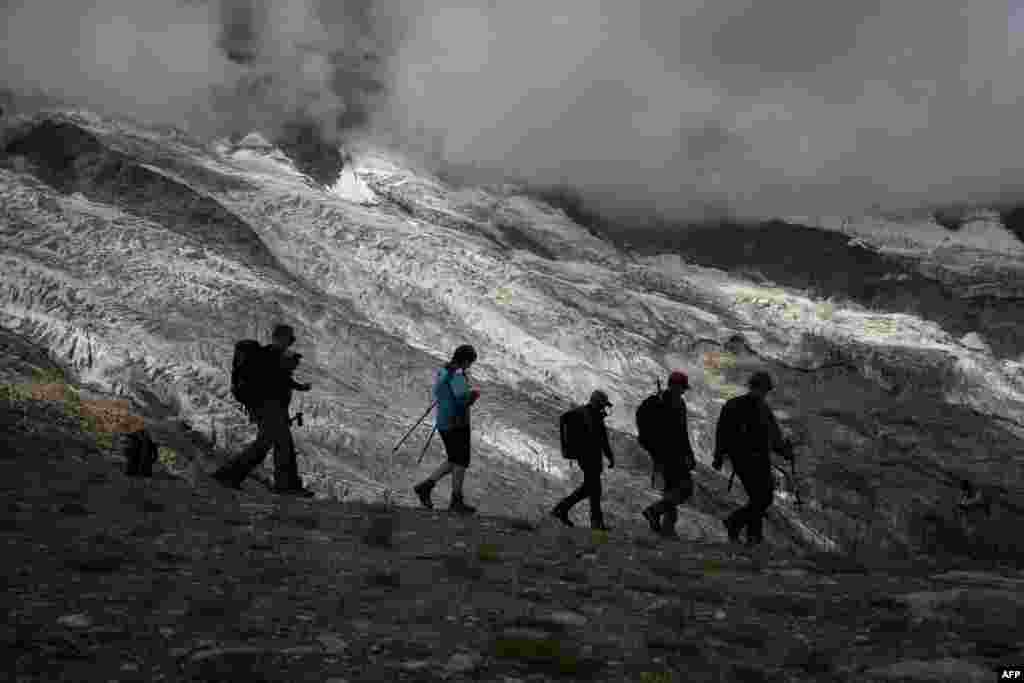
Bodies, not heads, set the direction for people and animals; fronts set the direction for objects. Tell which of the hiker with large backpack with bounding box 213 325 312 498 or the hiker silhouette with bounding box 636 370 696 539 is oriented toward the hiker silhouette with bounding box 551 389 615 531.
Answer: the hiker with large backpack

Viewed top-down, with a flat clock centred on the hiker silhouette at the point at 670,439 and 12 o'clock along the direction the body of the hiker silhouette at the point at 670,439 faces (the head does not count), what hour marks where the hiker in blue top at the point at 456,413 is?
the hiker in blue top at the point at 456,413 is roughly at 6 o'clock from the hiker silhouette at the point at 670,439.

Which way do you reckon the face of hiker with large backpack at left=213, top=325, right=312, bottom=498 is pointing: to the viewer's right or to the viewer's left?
to the viewer's right

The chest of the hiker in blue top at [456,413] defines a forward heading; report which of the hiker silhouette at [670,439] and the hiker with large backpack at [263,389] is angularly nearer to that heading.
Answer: the hiker silhouette

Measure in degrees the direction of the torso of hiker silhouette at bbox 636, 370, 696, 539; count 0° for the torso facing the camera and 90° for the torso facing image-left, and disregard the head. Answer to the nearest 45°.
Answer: approximately 270°

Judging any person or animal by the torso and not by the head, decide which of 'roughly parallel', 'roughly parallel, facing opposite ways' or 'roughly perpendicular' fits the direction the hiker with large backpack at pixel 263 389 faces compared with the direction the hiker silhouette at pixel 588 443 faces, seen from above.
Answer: roughly parallel

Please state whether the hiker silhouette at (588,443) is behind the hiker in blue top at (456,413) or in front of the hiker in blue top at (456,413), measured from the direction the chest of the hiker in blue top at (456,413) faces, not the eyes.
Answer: in front

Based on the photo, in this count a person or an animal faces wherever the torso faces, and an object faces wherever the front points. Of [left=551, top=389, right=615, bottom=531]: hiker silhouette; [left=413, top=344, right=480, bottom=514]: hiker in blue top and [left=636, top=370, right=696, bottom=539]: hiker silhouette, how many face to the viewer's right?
3

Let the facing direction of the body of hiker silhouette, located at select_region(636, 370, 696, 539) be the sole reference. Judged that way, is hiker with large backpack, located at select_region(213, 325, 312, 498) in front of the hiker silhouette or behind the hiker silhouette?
behind

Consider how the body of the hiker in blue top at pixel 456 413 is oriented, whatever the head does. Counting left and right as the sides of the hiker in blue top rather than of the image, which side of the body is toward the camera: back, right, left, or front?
right

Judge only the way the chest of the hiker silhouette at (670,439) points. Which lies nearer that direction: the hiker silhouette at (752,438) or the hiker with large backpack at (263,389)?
the hiker silhouette

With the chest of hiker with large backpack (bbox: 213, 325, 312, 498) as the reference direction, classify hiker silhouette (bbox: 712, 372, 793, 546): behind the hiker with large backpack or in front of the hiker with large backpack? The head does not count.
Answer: in front

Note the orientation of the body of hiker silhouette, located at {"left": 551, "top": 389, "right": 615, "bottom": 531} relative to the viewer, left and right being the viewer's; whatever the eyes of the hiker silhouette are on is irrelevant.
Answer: facing to the right of the viewer

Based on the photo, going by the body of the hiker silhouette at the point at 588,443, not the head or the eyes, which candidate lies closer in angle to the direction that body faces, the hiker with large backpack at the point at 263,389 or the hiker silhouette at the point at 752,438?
the hiker silhouette

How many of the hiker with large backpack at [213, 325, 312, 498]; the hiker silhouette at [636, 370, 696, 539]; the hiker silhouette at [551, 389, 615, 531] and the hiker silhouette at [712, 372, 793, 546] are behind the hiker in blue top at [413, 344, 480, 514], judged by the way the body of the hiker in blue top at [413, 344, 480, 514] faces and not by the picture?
1

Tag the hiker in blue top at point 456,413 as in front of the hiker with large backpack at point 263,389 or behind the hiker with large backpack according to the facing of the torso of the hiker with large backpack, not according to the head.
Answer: in front

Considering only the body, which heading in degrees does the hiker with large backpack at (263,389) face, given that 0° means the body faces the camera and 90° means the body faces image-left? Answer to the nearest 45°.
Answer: approximately 270°
